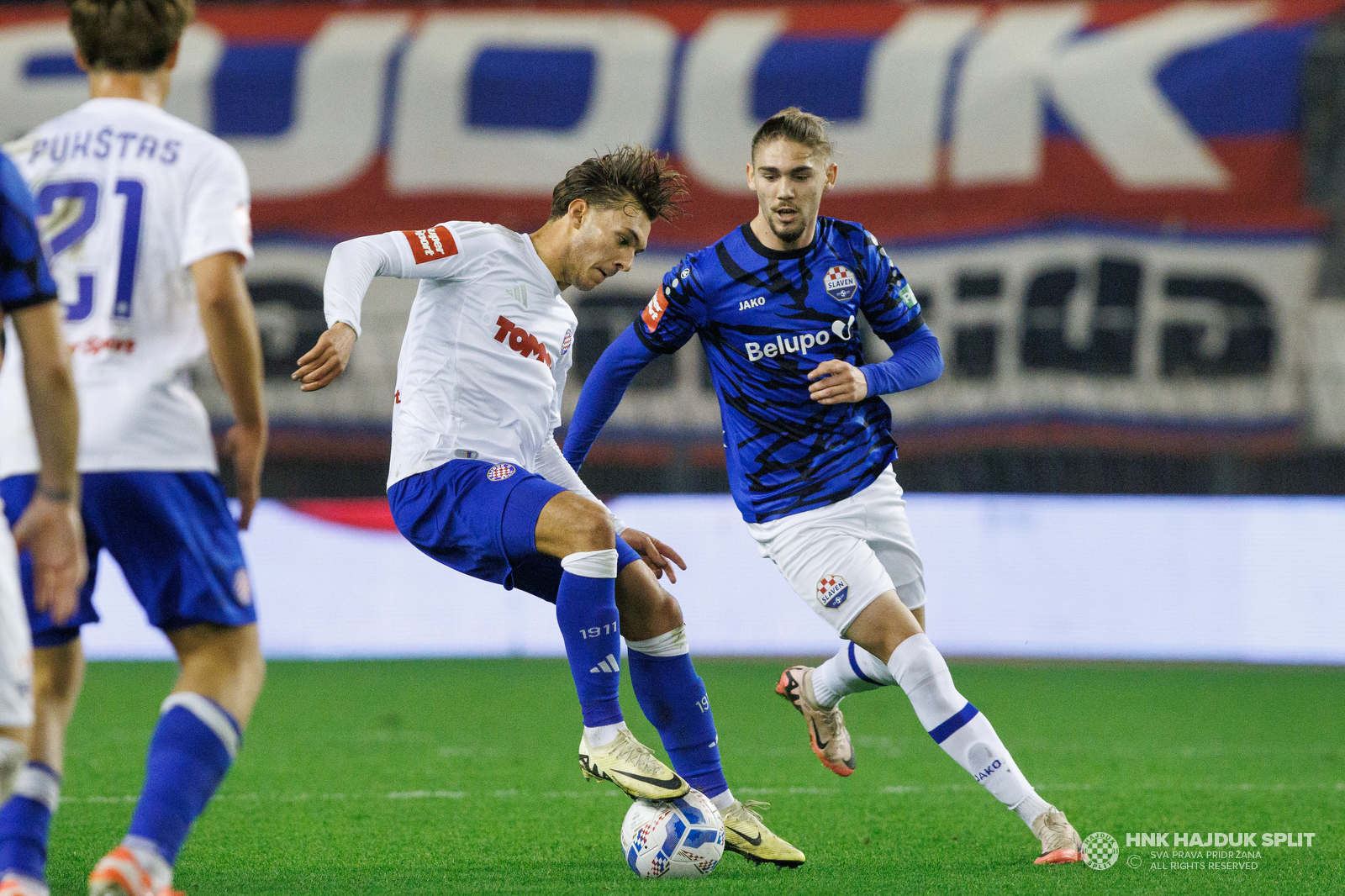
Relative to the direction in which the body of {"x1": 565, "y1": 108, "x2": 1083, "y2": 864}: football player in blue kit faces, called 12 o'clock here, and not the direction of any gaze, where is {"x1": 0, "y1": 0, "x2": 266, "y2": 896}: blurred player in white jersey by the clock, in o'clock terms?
The blurred player in white jersey is roughly at 1 o'clock from the football player in blue kit.

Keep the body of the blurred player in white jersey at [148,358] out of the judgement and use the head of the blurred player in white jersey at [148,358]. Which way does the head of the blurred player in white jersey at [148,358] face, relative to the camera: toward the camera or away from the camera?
away from the camera

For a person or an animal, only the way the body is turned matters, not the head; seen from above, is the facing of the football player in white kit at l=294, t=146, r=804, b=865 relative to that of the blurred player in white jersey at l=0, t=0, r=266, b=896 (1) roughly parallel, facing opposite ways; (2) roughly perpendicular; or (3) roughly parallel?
roughly perpendicular

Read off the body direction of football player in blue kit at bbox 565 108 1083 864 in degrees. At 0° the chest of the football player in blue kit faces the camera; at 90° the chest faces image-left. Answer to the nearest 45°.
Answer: approximately 0°
